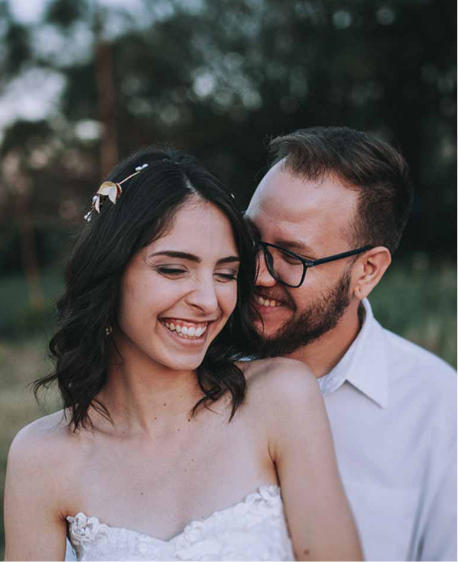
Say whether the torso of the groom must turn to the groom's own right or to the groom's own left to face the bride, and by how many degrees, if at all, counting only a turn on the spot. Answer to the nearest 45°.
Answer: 0° — they already face them

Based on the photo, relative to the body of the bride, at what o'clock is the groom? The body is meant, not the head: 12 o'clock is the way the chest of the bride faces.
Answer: The groom is roughly at 8 o'clock from the bride.

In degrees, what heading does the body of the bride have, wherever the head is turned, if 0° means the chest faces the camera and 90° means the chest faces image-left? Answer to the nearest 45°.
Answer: approximately 0°

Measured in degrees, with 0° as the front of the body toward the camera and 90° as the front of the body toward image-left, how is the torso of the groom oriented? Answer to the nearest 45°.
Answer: approximately 45°
